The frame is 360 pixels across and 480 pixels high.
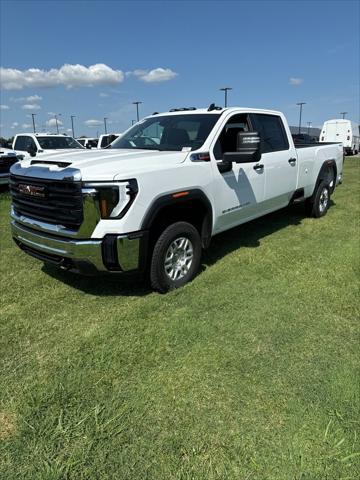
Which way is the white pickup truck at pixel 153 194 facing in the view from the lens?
facing the viewer and to the left of the viewer

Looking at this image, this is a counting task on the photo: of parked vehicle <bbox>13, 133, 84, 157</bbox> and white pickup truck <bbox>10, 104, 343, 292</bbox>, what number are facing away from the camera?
0

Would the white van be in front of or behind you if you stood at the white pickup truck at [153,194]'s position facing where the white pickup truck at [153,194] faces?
behind

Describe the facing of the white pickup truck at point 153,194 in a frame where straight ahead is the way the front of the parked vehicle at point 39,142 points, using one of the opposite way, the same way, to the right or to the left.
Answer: to the right

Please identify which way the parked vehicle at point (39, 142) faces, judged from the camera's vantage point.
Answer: facing the viewer and to the right of the viewer
